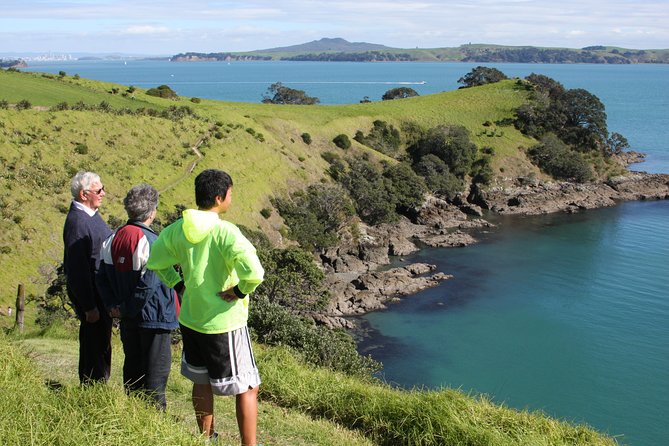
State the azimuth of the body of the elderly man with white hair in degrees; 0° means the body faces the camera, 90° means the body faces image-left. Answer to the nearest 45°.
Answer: approximately 270°

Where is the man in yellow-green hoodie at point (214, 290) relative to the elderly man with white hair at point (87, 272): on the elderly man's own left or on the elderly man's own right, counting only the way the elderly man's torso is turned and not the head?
on the elderly man's own right

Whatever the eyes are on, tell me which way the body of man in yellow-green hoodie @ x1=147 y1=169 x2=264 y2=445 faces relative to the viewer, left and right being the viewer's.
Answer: facing away from the viewer and to the right of the viewer

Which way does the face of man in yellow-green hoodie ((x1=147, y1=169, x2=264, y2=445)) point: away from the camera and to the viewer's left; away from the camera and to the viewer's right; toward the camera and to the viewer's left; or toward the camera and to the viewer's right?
away from the camera and to the viewer's right

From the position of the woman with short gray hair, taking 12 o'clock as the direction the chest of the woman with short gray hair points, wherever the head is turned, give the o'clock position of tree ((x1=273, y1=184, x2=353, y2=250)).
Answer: The tree is roughly at 11 o'clock from the woman with short gray hair.

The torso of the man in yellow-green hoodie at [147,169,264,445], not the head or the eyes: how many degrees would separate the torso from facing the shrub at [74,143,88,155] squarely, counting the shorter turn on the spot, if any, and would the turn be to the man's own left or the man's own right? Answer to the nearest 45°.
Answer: approximately 45° to the man's own left

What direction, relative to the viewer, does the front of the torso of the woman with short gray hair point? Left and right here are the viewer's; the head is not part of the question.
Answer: facing away from the viewer and to the right of the viewer

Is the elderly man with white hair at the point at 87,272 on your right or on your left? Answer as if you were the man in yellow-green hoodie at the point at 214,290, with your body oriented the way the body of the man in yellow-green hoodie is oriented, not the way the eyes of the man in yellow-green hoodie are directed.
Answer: on your left
